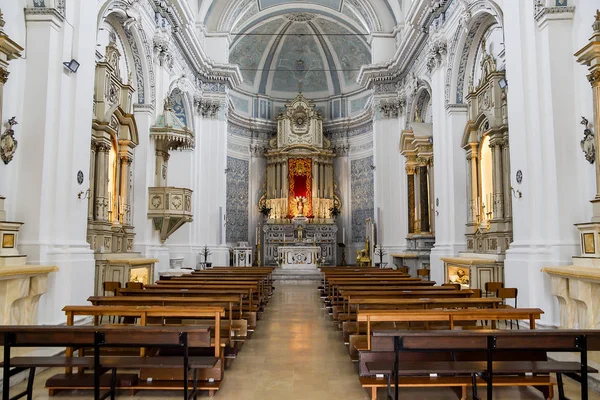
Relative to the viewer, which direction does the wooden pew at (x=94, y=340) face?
away from the camera

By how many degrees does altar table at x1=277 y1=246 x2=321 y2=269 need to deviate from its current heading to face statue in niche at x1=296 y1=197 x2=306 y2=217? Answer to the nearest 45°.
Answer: approximately 180°

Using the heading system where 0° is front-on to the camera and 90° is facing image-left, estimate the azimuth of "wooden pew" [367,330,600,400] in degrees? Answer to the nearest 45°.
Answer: approximately 180°

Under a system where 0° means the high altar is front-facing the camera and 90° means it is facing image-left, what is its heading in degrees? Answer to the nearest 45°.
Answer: approximately 0°

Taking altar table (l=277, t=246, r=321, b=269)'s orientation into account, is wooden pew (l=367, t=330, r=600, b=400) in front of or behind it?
in front

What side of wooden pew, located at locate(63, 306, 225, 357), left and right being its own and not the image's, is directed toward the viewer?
back

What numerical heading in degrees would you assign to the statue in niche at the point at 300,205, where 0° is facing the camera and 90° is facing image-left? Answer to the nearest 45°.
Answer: approximately 0°

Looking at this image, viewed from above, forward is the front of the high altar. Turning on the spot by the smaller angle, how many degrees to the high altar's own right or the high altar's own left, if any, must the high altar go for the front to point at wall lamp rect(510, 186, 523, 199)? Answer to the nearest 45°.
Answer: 0° — it already faces it

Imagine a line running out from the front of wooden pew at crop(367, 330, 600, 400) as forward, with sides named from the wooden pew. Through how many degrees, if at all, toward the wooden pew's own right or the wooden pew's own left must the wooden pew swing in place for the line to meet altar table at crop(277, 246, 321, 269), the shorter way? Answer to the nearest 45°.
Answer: approximately 45° to the wooden pew's own left

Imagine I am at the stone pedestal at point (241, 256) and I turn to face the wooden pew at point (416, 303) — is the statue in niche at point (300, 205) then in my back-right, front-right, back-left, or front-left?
back-left

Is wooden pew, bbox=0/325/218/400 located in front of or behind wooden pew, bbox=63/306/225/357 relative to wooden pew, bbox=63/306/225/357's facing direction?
behind

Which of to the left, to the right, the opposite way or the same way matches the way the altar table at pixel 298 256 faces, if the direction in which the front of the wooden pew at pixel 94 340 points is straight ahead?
the opposite way

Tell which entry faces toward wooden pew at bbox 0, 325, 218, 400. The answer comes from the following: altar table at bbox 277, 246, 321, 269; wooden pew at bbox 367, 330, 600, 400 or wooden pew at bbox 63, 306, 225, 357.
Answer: the altar table

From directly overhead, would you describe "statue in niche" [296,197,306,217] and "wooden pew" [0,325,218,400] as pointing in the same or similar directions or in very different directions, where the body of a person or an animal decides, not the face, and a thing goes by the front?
very different directions
